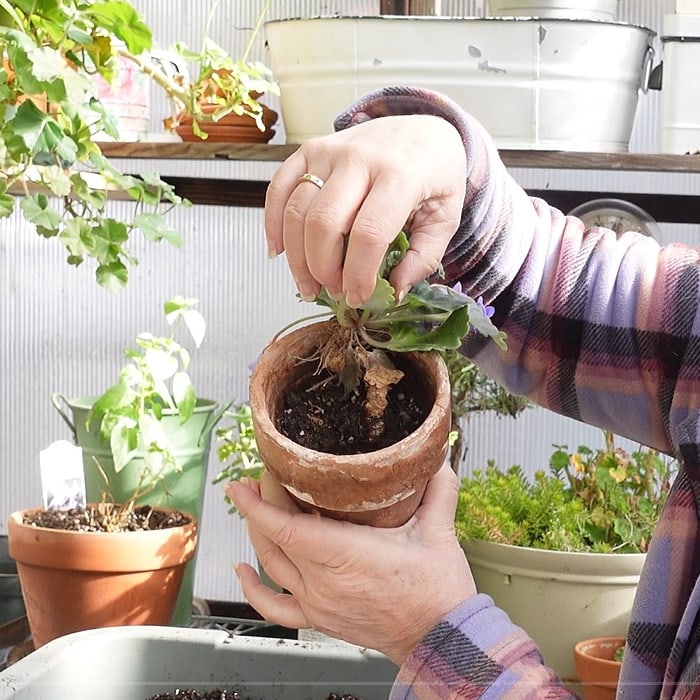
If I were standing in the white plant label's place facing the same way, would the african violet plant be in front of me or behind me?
in front

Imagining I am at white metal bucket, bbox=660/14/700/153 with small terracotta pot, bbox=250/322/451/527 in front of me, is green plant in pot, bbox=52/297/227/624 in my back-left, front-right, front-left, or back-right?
front-right

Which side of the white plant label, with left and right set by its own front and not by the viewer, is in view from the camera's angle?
front

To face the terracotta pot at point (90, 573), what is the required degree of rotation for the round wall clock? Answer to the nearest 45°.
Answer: approximately 45° to its right

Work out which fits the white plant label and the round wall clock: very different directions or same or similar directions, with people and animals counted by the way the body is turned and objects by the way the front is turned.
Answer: same or similar directions

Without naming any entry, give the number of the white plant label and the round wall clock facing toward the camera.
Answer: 2

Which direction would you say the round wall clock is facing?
toward the camera
